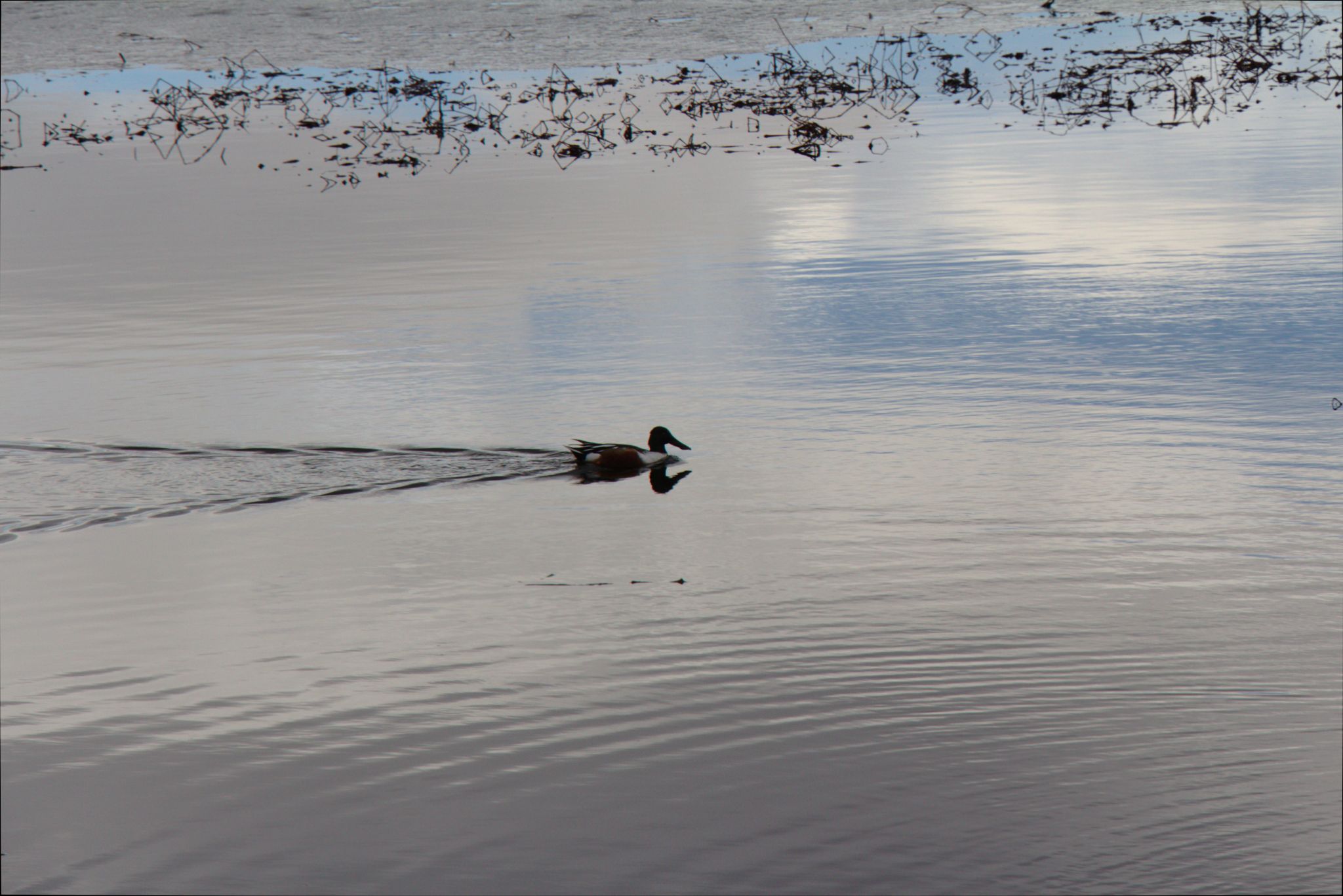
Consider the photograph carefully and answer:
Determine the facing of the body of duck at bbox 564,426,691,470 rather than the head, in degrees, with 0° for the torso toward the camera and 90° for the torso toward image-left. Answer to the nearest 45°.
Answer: approximately 270°
